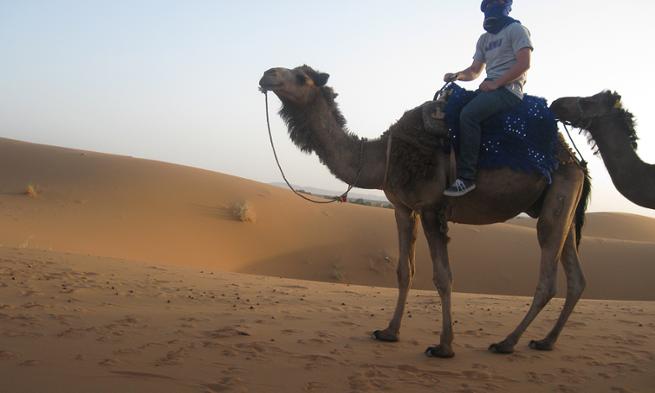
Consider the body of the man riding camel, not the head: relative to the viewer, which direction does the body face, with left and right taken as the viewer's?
facing the viewer and to the left of the viewer

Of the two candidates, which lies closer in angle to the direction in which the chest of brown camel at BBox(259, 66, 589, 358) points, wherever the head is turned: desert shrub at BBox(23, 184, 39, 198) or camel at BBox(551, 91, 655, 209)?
the desert shrub

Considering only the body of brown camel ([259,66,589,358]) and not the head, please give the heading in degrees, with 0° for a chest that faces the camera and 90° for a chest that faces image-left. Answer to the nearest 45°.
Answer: approximately 90°

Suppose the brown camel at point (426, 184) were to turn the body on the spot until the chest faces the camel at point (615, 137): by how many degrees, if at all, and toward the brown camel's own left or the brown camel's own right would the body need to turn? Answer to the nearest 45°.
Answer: approximately 180°

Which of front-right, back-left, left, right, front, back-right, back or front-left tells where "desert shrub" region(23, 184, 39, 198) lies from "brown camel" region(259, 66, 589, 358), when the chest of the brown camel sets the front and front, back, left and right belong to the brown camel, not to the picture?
front-right

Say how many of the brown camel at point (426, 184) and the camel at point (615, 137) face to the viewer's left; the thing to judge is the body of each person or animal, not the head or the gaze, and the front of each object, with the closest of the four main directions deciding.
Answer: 2

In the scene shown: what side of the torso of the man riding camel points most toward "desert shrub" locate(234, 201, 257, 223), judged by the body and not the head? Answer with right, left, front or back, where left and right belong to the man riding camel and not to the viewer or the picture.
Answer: right

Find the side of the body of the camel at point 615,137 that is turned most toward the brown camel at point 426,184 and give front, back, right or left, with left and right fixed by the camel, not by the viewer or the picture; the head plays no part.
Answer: front

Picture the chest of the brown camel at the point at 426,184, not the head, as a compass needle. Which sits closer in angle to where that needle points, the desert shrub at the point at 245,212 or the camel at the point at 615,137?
the desert shrub

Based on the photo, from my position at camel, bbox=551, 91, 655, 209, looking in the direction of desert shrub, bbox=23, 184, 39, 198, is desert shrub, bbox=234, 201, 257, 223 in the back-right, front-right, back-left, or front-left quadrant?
front-right

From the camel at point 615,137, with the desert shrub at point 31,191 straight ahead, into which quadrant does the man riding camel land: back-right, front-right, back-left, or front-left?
front-left

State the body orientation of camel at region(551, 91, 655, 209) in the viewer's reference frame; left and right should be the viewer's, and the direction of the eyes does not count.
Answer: facing to the left of the viewer

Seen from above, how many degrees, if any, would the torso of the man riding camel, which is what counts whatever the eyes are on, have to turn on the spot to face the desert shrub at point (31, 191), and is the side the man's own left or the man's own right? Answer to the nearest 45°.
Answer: approximately 90° to the man's own right
